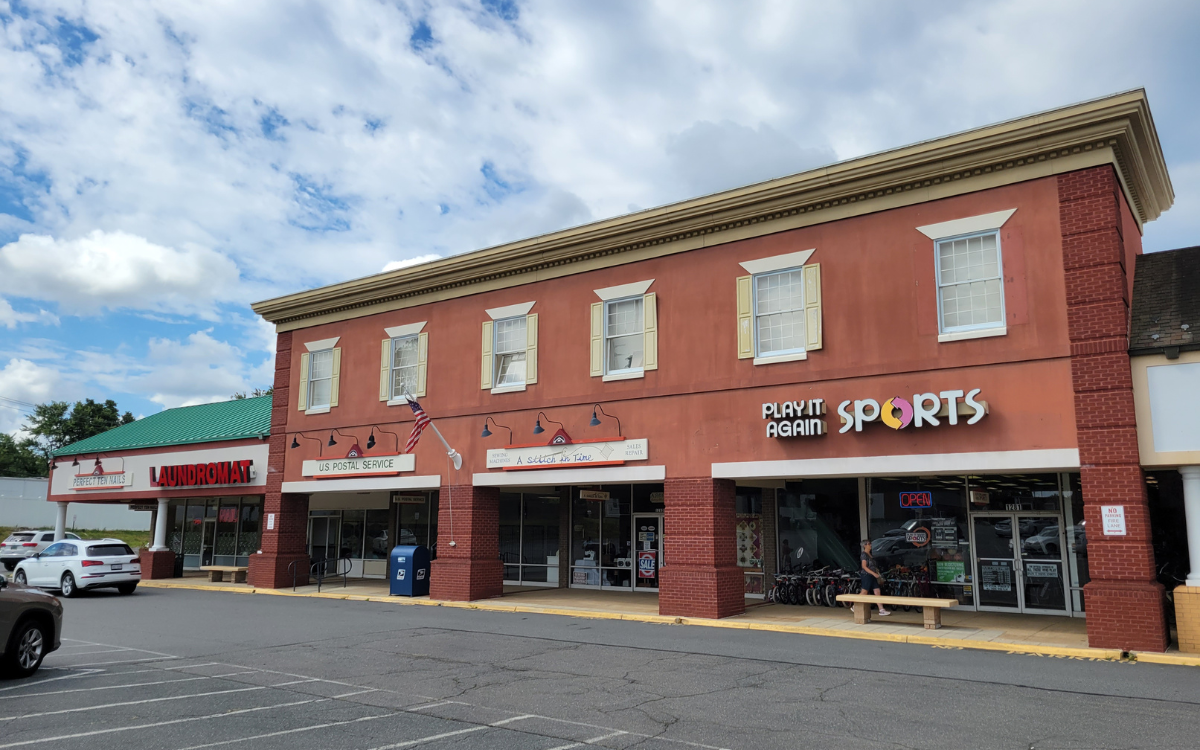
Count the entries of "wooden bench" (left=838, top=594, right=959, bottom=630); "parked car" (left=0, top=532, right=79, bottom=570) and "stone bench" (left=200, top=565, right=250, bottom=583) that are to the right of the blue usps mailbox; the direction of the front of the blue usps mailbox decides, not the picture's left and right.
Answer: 2

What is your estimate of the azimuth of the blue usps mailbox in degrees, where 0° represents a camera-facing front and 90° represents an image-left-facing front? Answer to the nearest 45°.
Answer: approximately 45°

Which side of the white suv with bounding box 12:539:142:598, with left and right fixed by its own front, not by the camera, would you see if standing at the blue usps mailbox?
back

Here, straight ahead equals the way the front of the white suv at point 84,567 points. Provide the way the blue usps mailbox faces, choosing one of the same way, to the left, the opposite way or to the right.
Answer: to the left

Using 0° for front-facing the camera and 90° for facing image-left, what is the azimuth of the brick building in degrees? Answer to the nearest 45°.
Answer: approximately 45°

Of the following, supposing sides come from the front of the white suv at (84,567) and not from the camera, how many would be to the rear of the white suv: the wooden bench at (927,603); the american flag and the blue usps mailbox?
3

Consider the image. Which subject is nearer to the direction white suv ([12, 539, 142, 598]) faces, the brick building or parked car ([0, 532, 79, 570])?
the parked car

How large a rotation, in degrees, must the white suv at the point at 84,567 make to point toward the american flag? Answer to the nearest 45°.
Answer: approximately 180°

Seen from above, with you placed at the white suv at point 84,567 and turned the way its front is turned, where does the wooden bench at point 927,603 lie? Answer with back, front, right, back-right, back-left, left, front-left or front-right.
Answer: back

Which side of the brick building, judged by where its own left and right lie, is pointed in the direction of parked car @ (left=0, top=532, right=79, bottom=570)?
right

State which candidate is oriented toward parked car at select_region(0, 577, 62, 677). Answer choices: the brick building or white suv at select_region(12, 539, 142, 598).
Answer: the brick building

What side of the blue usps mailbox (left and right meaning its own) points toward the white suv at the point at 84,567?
right
